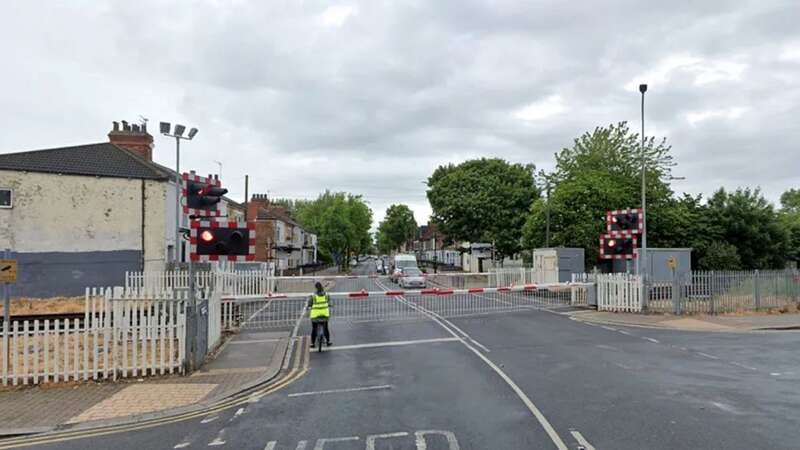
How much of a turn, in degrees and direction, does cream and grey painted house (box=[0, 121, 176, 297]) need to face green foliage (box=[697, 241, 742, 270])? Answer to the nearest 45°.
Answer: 0° — it already faces it

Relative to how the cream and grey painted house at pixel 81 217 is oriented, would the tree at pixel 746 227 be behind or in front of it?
in front

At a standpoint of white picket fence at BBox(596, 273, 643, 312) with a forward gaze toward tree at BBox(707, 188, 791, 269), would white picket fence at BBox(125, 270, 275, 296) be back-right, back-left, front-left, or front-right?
back-left

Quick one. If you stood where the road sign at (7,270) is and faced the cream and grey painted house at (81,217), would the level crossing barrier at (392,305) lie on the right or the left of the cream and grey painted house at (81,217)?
right

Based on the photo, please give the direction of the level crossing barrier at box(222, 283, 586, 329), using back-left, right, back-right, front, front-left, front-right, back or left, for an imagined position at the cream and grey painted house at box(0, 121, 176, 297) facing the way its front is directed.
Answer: front-right

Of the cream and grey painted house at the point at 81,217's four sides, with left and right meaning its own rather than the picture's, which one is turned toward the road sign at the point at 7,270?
right

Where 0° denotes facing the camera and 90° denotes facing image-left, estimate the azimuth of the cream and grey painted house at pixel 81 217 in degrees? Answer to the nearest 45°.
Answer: approximately 270°
